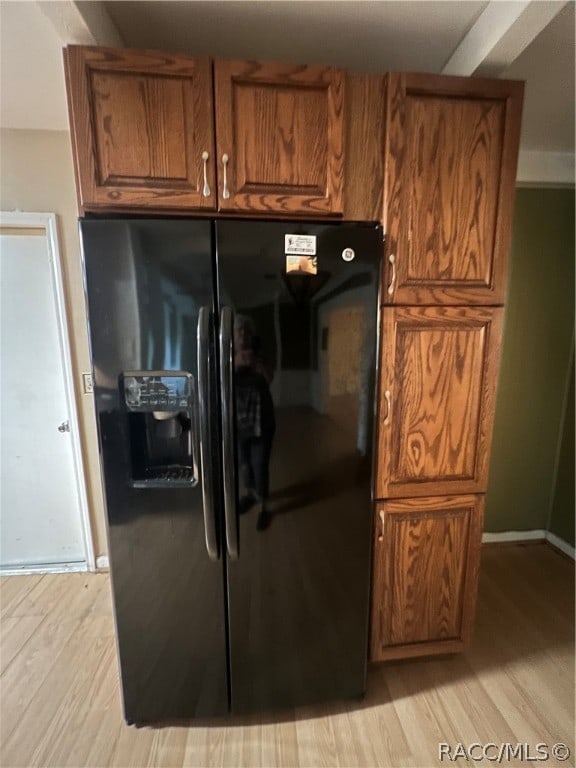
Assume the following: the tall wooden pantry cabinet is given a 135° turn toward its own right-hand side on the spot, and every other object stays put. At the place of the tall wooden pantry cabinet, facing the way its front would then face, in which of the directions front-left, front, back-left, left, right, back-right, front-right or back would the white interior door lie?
front-left

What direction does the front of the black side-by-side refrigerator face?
toward the camera

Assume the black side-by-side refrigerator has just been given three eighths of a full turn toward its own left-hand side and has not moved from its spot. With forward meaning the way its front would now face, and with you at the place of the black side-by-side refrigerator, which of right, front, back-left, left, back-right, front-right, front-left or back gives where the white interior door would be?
left

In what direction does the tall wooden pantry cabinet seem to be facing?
toward the camera

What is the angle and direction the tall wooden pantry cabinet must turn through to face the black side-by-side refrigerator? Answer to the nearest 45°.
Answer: approximately 45° to its right

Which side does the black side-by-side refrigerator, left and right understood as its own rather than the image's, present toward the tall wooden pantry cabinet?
left

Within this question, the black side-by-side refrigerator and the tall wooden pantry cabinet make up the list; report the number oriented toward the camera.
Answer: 2
